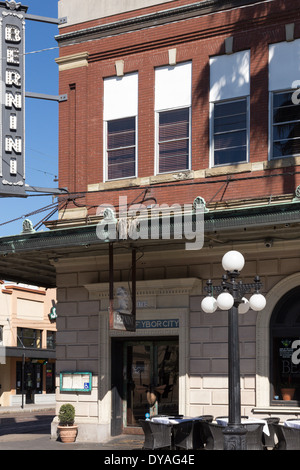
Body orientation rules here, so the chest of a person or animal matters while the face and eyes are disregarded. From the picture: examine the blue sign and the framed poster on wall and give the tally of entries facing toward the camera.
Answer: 2

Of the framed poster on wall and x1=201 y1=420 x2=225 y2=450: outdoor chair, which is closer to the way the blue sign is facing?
the outdoor chair

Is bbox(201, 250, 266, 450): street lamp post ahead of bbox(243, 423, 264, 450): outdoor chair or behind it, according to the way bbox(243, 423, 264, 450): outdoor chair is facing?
behind
